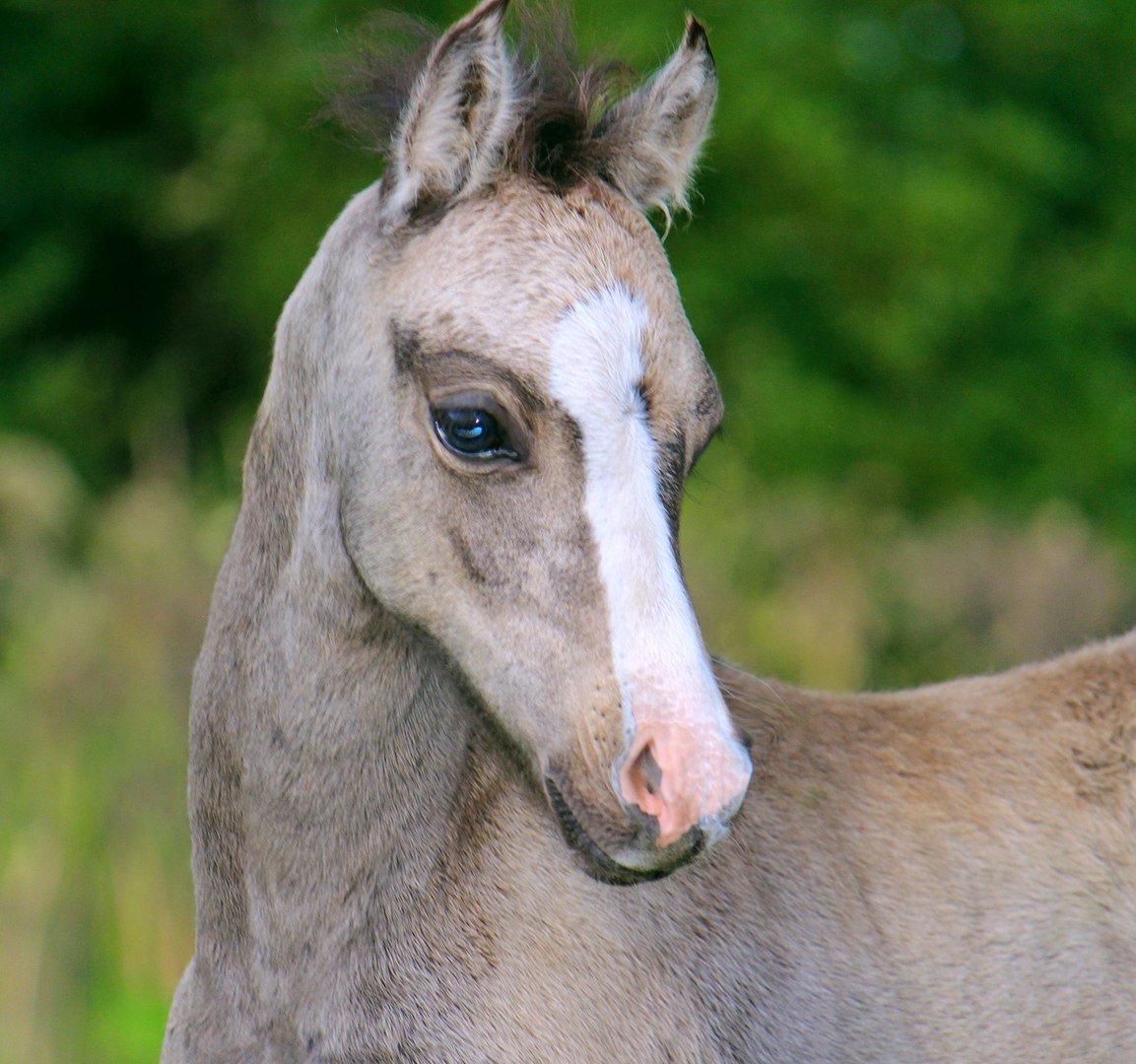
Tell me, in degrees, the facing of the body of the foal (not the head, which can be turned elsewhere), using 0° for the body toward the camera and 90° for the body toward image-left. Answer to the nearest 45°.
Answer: approximately 90°
